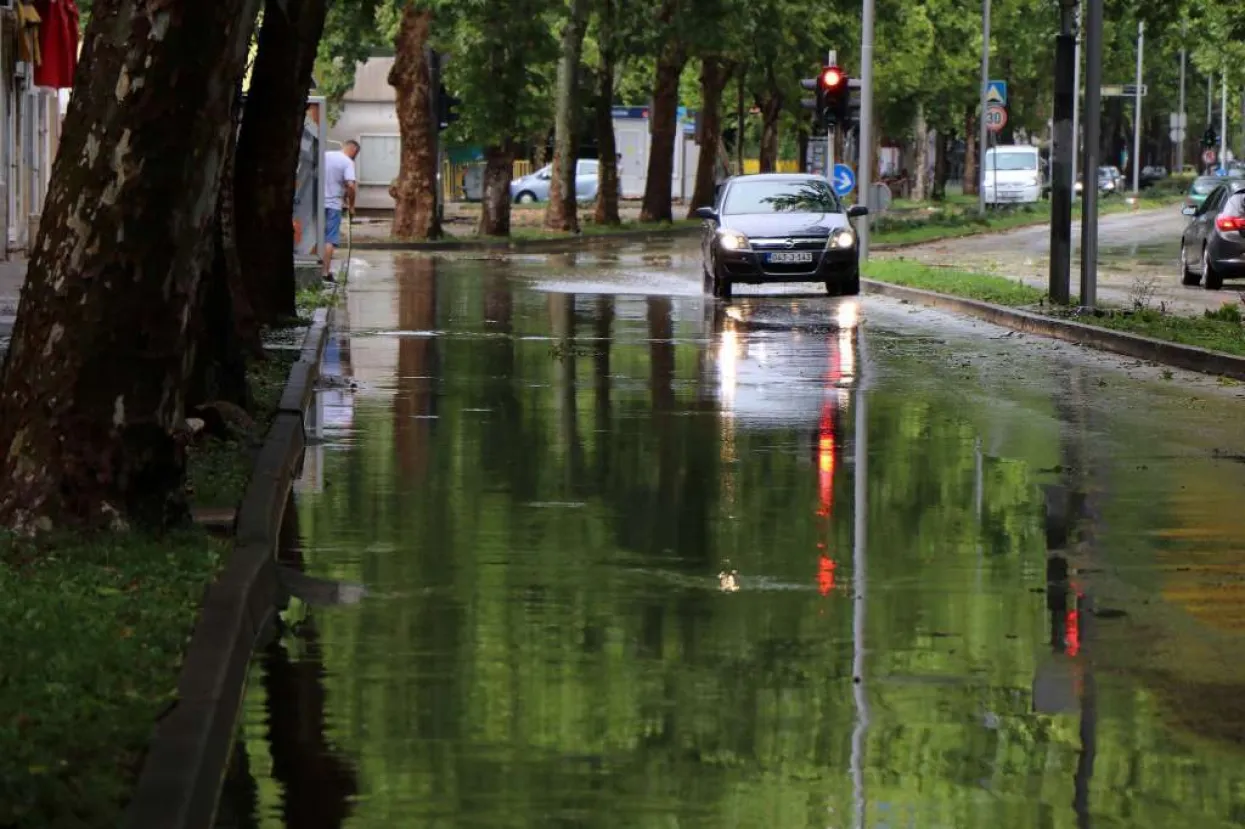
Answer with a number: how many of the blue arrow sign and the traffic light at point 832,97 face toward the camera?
2

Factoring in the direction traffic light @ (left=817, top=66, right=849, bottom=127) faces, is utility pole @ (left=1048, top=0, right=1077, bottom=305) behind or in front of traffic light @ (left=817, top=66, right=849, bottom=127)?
in front

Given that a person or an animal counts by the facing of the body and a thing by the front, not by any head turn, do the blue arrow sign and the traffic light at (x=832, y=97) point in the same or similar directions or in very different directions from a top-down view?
same or similar directions

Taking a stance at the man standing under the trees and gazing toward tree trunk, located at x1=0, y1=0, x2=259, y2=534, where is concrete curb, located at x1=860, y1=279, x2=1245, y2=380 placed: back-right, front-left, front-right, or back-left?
front-left

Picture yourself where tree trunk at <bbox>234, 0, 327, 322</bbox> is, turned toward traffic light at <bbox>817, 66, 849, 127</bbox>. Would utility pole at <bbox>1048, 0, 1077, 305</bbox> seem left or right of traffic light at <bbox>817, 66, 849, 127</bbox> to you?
right

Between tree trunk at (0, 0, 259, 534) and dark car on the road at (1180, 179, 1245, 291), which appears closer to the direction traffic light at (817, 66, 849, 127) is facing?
the tree trunk

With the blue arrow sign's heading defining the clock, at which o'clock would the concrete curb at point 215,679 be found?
The concrete curb is roughly at 12 o'clock from the blue arrow sign.

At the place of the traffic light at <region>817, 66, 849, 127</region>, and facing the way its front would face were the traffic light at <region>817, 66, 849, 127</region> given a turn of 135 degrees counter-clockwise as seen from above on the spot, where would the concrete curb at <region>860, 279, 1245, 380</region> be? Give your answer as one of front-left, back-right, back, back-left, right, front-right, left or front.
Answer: back-right

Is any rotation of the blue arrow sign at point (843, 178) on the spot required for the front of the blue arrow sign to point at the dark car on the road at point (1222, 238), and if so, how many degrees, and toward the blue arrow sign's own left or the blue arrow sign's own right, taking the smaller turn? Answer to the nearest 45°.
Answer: approximately 45° to the blue arrow sign's own left

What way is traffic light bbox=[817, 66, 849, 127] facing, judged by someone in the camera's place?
facing the viewer

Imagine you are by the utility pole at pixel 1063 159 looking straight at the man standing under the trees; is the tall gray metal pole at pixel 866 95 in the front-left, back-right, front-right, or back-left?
front-right

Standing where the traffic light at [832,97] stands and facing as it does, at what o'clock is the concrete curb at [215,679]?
The concrete curb is roughly at 12 o'clock from the traffic light.
